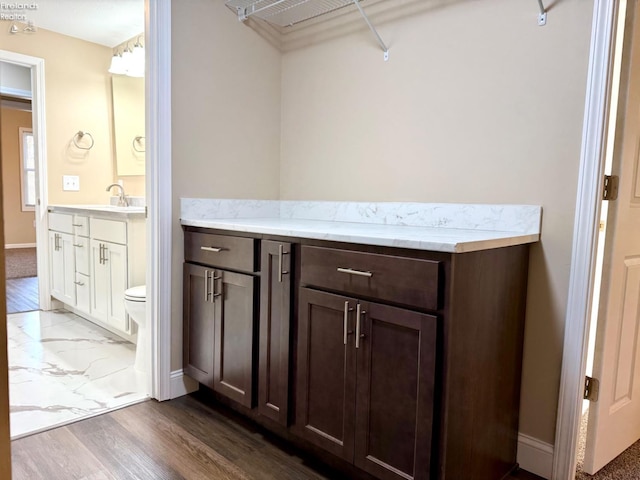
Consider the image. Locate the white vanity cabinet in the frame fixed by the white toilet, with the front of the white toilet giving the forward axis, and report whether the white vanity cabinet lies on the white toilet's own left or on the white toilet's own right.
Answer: on the white toilet's own right

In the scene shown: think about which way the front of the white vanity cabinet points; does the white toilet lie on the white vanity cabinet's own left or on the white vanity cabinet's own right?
on the white vanity cabinet's own left

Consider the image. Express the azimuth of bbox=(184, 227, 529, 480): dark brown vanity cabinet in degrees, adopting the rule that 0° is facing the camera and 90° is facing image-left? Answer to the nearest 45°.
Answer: approximately 45°

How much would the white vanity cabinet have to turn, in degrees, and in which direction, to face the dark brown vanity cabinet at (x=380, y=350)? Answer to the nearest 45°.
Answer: approximately 45° to its left
